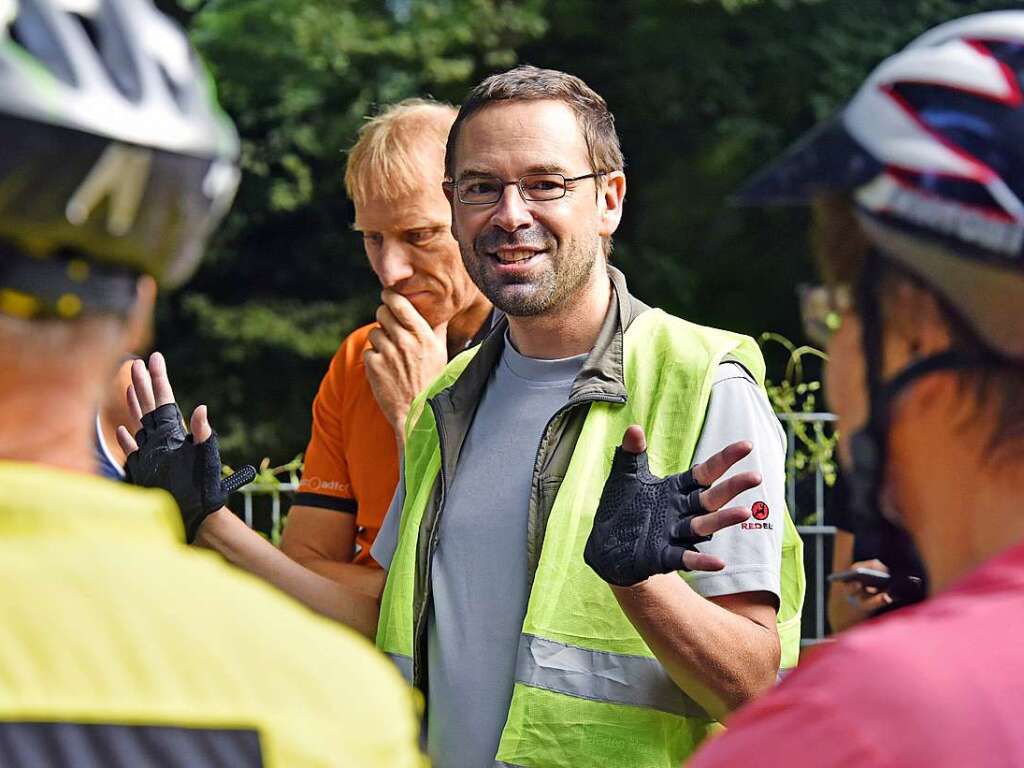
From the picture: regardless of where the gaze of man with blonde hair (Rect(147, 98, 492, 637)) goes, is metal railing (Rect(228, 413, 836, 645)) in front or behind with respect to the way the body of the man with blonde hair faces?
behind

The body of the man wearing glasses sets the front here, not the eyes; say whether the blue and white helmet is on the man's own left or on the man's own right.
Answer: on the man's own left

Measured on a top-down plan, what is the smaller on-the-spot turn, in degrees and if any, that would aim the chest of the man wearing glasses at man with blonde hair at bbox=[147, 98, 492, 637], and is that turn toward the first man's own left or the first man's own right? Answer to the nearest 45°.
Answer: approximately 90° to the first man's own right

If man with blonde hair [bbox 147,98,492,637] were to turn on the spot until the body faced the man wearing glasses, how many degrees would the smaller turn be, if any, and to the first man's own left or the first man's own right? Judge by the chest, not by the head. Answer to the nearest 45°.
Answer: approximately 45° to the first man's own left

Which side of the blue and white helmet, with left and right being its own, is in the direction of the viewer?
left
